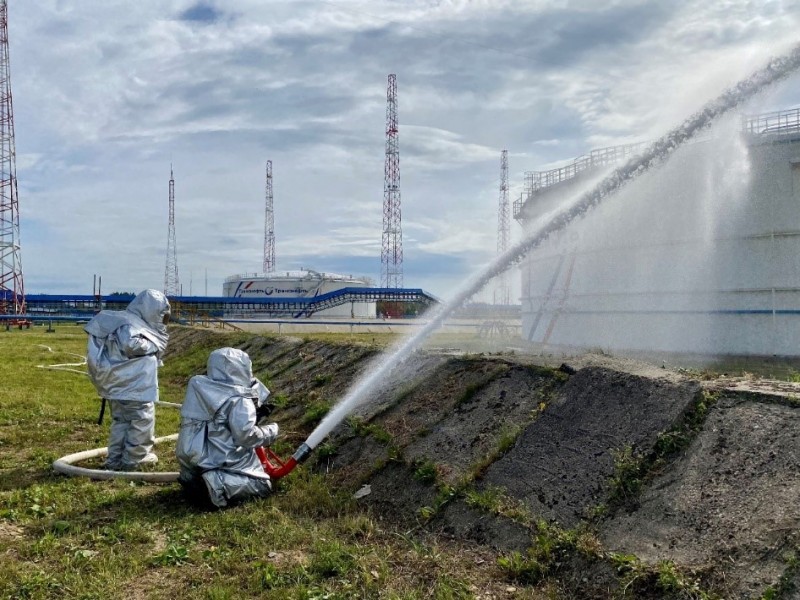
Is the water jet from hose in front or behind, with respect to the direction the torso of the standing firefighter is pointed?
in front

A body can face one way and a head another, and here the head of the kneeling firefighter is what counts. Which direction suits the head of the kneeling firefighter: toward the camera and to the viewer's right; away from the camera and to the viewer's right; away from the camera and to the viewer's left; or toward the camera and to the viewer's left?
away from the camera and to the viewer's right

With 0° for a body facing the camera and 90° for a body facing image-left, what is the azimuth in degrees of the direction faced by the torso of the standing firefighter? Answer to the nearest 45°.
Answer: approximately 270°

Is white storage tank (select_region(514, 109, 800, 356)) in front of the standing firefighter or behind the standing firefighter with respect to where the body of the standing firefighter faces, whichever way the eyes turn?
in front

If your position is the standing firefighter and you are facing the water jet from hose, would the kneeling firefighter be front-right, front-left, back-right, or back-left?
front-right

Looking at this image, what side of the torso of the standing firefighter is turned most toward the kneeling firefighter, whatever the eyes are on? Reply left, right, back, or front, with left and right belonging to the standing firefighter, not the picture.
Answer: right
